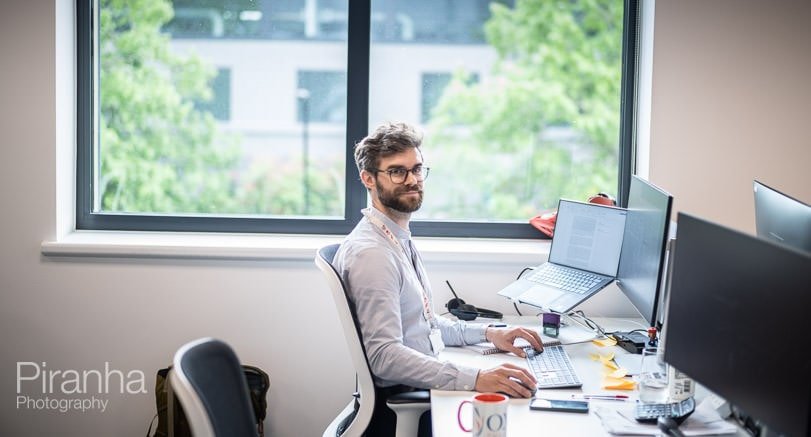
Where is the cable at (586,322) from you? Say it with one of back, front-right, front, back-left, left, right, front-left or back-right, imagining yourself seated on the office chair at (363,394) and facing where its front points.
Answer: front-left

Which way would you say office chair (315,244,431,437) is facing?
to the viewer's right

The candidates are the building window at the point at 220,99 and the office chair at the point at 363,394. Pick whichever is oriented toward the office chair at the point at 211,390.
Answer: the building window

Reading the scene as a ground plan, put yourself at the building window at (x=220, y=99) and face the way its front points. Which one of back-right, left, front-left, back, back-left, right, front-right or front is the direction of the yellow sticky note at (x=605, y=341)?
front-left

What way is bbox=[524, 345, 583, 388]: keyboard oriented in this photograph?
to the viewer's left

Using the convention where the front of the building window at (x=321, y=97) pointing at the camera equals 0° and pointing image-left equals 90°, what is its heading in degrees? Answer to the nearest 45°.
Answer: approximately 0°

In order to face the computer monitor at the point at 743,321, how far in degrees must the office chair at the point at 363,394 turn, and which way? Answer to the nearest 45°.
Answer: approximately 45° to its right

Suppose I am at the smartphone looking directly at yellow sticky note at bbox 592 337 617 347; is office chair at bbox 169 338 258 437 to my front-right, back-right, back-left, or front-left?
back-left

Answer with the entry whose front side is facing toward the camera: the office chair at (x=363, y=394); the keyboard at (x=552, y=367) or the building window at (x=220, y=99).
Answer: the building window

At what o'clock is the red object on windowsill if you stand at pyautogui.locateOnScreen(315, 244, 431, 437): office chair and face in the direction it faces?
The red object on windowsill is roughly at 10 o'clock from the office chair.
